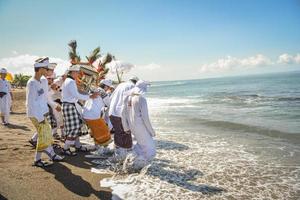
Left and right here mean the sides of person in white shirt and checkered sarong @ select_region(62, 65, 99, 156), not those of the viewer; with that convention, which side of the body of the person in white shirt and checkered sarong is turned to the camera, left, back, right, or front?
right

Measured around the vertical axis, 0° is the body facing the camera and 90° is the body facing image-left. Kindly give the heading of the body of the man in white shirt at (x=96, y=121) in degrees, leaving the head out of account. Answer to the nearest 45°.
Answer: approximately 270°

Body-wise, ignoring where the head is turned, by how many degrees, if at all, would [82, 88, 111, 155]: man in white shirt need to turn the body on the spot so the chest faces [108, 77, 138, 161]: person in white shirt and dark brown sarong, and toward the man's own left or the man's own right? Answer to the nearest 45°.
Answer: approximately 45° to the man's own right

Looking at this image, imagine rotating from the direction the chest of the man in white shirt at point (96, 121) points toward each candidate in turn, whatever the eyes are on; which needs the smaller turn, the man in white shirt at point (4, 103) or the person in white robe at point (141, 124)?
the person in white robe

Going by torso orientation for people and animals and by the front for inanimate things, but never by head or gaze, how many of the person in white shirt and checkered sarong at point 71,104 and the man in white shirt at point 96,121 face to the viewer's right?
2

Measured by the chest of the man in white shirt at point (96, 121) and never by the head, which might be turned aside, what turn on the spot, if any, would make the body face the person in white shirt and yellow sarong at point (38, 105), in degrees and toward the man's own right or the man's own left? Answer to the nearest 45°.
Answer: approximately 135° to the man's own right

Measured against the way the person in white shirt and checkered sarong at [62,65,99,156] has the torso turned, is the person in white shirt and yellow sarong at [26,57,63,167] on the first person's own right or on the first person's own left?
on the first person's own right

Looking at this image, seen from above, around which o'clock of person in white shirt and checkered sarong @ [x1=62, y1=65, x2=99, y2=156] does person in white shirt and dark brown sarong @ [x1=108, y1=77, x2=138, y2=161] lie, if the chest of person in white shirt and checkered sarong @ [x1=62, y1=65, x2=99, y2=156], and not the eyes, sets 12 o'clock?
person in white shirt and dark brown sarong @ [x1=108, y1=77, x2=138, y2=161] is roughly at 1 o'clock from person in white shirt and checkered sarong @ [x1=62, y1=65, x2=99, y2=156].
